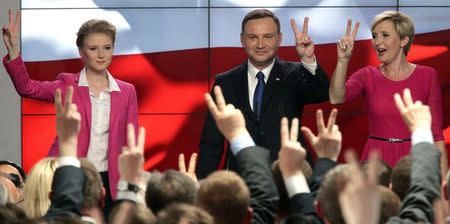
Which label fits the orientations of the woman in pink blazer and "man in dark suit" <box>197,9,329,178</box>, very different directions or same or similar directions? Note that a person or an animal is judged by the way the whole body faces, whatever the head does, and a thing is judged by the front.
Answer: same or similar directions

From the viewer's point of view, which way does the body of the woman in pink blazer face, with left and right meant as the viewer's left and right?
facing the viewer

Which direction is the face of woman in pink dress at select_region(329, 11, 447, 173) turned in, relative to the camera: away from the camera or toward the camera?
toward the camera

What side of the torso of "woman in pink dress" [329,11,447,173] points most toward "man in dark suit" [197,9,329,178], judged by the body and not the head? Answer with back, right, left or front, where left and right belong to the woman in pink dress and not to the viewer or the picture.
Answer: right

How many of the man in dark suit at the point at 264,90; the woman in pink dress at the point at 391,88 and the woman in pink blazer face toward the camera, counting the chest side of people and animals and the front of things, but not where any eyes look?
3

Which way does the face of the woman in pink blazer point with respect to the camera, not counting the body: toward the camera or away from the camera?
toward the camera

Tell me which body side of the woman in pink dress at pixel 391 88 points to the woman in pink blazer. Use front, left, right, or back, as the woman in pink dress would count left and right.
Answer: right

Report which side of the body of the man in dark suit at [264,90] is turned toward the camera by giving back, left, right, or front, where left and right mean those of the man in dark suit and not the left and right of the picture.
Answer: front

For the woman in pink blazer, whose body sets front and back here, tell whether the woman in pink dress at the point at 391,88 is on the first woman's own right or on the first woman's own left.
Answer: on the first woman's own left

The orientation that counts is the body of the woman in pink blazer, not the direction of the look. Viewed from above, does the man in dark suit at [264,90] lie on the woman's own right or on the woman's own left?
on the woman's own left

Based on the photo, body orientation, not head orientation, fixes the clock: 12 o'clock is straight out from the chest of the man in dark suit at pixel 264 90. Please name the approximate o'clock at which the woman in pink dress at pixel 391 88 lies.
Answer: The woman in pink dress is roughly at 9 o'clock from the man in dark suit.
